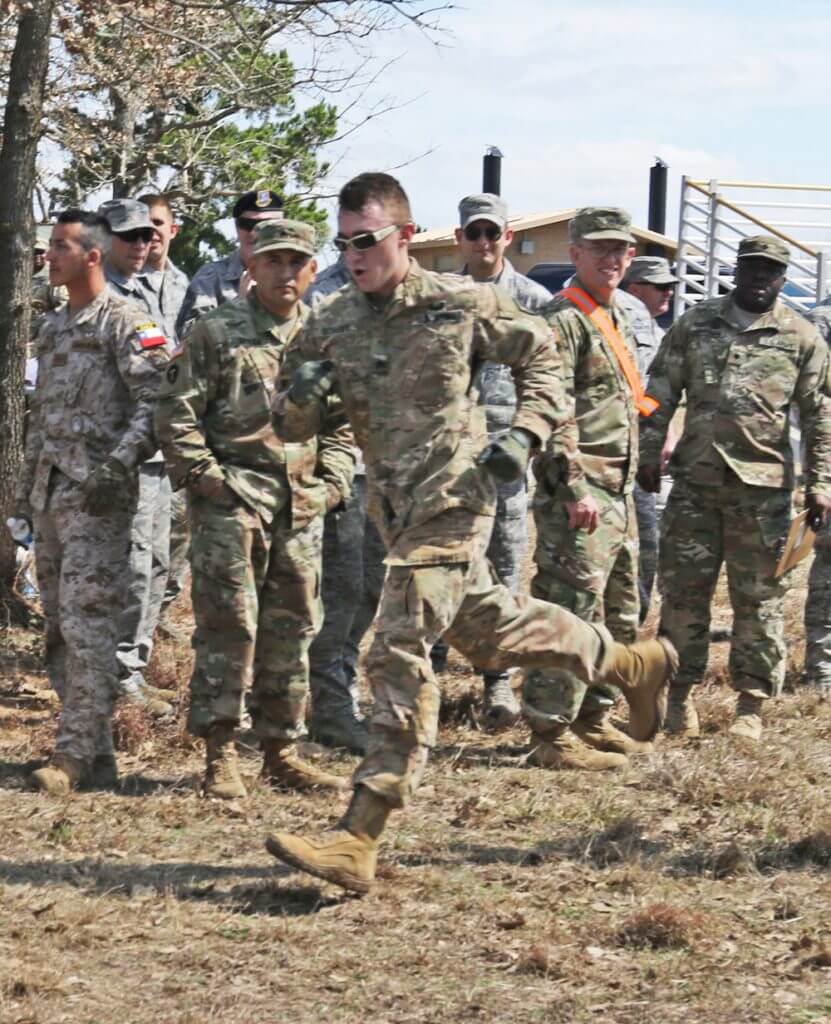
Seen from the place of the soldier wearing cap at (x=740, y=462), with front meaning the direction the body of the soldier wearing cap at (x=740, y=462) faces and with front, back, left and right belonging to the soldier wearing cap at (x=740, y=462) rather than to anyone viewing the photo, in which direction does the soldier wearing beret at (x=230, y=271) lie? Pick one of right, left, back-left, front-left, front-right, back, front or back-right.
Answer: right

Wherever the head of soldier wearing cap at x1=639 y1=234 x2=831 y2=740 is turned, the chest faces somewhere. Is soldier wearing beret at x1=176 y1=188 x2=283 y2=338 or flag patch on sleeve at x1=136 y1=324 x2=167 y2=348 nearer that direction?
the flag patch on sleeve

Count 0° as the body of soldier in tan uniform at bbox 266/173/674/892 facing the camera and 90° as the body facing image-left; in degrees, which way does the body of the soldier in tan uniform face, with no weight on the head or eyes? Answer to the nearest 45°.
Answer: approximately 45°

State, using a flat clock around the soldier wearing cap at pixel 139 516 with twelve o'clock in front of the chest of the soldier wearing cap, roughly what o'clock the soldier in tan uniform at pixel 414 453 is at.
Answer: The soldier in tan uniform is roughly at 1 o'clock from the soldier wearing cap.

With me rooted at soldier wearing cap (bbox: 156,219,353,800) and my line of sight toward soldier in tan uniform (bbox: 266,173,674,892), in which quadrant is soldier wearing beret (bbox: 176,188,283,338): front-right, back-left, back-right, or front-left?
back-left

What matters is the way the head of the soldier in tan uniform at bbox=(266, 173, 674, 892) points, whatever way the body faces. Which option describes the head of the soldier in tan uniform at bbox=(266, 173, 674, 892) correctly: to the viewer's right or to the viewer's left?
to the viewer's left
